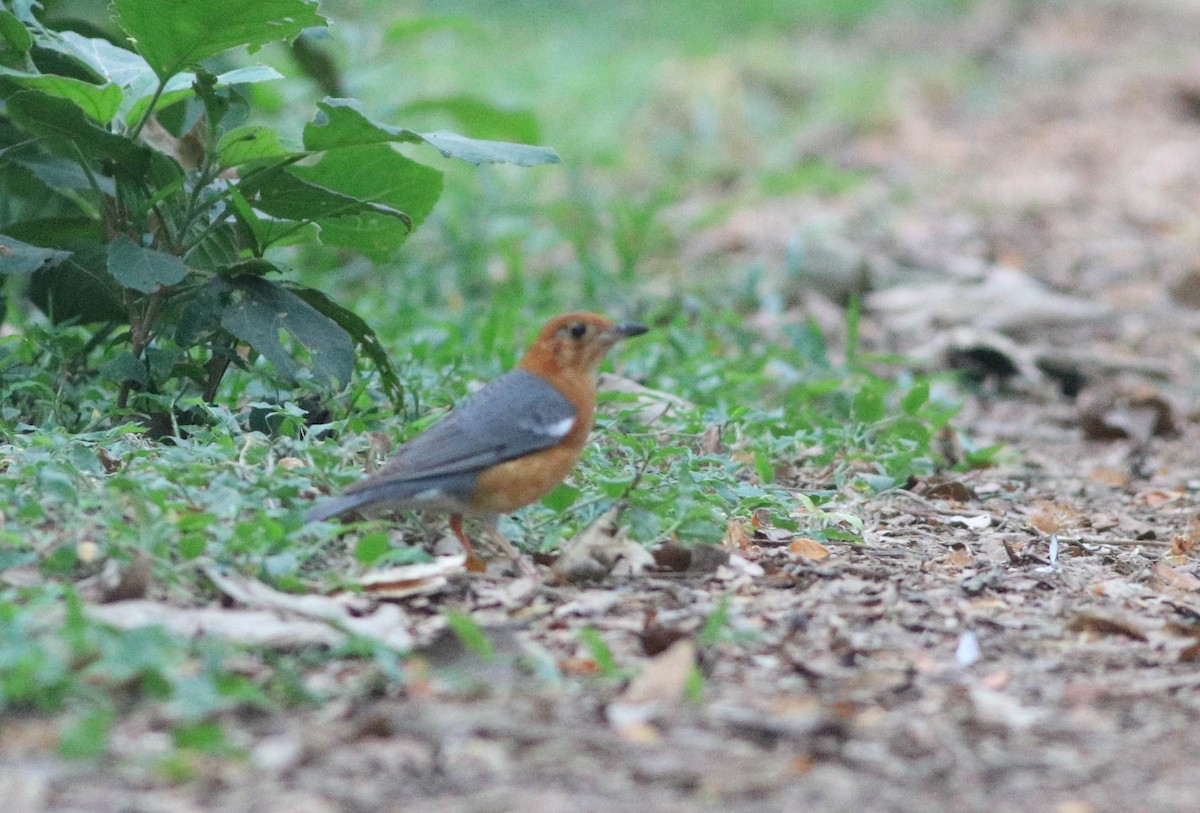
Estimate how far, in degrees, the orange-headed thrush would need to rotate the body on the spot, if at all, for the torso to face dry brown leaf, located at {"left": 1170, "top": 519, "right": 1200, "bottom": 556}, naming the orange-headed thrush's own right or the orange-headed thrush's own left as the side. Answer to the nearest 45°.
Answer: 0° — it already faces it

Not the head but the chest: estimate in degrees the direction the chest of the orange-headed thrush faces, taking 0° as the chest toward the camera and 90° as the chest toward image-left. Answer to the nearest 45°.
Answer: approximately 270°

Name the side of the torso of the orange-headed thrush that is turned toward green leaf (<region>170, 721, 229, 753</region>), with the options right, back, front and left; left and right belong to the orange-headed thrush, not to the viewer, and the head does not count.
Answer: right

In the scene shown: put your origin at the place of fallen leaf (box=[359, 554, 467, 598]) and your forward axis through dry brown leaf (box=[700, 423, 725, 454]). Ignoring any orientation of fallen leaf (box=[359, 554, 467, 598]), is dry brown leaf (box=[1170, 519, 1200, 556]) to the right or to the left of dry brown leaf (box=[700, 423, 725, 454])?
right

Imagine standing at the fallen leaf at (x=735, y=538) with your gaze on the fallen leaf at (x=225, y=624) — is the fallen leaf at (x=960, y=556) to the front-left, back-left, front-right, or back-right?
back-left

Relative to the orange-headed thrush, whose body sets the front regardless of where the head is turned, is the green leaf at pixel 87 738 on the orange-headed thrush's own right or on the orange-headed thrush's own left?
on the orange-headed thrush's own right

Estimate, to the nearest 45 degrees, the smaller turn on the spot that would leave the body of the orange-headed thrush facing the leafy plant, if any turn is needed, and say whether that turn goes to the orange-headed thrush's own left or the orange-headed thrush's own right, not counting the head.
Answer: approximately 135° to the orange-headed thrush's own left

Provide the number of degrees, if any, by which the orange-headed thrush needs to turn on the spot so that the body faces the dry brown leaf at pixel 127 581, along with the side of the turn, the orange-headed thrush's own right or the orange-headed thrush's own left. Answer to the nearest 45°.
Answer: approximately 135° to the orange-headed thrush's own right

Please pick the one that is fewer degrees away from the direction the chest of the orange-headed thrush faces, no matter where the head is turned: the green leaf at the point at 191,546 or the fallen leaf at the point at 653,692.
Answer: the fallen leaf

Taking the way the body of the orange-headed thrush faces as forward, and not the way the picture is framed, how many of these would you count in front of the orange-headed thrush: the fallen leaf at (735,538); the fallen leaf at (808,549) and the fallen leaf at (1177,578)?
3

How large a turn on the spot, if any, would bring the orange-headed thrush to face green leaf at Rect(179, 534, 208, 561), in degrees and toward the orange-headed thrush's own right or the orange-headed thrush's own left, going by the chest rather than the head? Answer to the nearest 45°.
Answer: approximately 135° to the orange-headed thrush's own right
